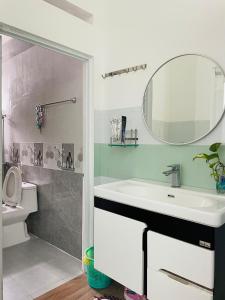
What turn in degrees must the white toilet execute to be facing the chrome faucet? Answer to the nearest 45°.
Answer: approximately 90° to its left

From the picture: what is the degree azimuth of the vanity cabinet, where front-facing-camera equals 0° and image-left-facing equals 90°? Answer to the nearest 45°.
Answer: approximately 45°

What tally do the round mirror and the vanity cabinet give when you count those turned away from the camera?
0

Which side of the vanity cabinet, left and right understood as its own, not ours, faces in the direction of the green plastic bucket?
right

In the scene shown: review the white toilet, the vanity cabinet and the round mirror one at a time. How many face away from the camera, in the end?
0

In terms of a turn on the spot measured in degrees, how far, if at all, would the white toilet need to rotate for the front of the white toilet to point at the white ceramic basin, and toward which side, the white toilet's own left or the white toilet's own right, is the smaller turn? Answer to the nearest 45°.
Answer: approximately 90° to the white toilet's own left

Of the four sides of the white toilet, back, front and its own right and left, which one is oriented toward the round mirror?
left

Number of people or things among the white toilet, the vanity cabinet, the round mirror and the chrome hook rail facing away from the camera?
0

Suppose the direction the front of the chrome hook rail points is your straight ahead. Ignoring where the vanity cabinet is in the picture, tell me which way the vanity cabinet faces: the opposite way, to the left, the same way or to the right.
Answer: the same way

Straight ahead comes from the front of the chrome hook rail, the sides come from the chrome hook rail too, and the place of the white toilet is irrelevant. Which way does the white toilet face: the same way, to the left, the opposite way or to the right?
the same way

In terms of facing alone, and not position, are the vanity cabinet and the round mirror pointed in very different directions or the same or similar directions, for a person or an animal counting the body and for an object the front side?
same or similar directions

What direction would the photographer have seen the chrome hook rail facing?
facing the viewer and to the left of the viewer
